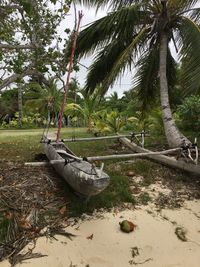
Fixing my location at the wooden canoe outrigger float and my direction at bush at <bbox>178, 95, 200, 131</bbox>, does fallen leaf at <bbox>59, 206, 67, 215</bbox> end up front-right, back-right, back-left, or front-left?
back-left
